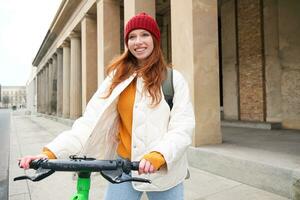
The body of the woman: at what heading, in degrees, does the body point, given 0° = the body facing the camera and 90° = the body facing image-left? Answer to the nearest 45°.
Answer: approximately 45°

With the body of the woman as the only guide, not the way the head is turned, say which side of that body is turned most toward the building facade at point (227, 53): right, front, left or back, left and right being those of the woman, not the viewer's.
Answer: back
